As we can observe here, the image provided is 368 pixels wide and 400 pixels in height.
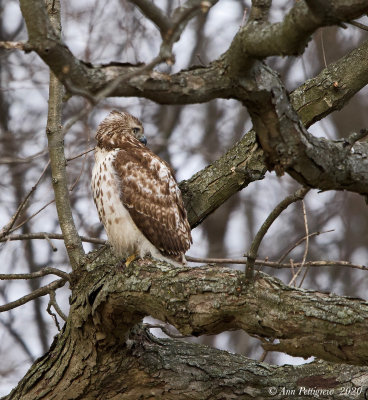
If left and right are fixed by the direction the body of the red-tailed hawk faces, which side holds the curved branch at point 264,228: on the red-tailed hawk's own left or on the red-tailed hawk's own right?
on the red-tailed hawk's own left

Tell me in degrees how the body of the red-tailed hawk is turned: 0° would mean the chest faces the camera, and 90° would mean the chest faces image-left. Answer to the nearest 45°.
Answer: approximately 90°

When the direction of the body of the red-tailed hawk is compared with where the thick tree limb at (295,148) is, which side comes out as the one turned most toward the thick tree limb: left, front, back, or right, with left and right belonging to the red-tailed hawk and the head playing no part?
back

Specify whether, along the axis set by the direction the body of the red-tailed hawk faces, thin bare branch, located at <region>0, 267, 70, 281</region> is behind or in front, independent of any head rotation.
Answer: in front

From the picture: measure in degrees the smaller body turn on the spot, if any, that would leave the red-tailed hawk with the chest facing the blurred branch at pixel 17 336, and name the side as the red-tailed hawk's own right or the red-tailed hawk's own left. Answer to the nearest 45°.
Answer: approximately 45° to the red-tailed hawk's own right

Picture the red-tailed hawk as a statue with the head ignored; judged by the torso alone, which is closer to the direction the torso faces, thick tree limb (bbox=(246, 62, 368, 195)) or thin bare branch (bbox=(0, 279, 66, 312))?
the thin bare branch

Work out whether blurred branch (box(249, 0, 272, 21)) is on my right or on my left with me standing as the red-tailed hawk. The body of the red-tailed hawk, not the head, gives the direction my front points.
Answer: on my left
